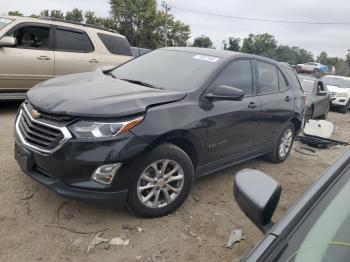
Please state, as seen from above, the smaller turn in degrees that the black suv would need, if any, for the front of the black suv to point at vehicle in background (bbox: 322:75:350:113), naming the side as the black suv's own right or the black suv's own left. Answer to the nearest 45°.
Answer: approximately 180°

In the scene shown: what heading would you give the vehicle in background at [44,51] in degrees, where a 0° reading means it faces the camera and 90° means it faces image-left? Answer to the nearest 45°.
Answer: approximately 45°

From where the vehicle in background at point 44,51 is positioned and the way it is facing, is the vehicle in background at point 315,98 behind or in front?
behind

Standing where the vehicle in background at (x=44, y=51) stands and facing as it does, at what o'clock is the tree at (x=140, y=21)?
The tree is roughly at 5 o'clock from the vehicle in background.

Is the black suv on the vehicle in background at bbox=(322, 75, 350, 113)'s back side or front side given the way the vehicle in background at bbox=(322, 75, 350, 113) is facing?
on the front side

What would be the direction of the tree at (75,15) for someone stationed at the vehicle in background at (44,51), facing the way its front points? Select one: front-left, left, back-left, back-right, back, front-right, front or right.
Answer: back-right

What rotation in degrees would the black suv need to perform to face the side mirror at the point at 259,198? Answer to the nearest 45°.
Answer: approximately 45° to its left

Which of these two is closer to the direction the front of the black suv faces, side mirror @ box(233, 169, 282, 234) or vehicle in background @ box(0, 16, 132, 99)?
the side mirror

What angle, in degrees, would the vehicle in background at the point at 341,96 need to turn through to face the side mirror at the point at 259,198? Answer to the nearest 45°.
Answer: approximately 45° to its left

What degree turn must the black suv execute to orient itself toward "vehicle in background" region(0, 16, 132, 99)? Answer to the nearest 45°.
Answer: approximately 90° to its right

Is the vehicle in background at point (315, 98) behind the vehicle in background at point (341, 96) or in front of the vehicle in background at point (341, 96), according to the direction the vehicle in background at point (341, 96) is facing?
in front

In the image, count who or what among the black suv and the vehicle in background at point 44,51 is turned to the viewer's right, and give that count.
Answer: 0

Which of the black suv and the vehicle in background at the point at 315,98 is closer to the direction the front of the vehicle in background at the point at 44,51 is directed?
the black suv

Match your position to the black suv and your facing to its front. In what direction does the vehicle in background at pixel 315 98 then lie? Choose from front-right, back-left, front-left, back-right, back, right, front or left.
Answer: back
